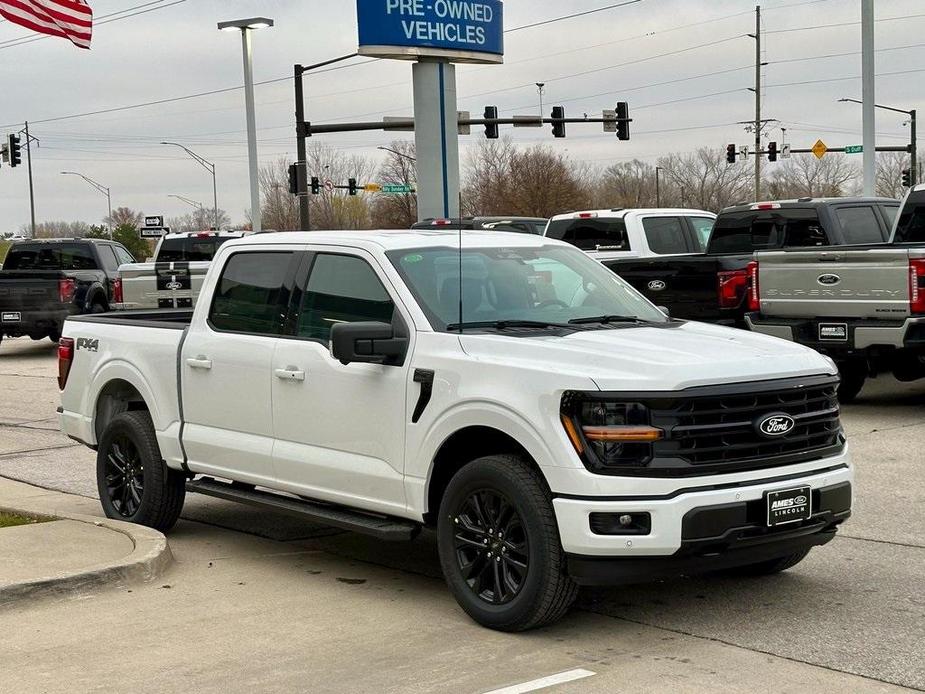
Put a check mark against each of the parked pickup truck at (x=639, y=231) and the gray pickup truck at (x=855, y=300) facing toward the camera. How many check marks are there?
0

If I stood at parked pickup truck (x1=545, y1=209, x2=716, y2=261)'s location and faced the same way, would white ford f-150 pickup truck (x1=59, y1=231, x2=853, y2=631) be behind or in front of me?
behind

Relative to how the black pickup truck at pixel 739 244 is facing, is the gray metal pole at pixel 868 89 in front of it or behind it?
in front

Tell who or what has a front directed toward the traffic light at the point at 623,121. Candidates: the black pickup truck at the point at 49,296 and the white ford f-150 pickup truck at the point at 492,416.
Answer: the black pickup truck

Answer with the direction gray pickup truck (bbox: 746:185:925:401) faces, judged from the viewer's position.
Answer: facing away from the viewer and to the right of the viewer

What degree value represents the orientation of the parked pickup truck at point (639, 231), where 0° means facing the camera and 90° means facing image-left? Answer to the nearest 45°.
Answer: approximately 225°

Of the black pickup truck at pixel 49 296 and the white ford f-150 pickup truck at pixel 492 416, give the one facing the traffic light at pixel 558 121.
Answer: the black pickup truck

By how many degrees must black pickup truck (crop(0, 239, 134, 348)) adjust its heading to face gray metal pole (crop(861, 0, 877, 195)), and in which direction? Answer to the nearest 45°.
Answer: approximately 45° to its right
